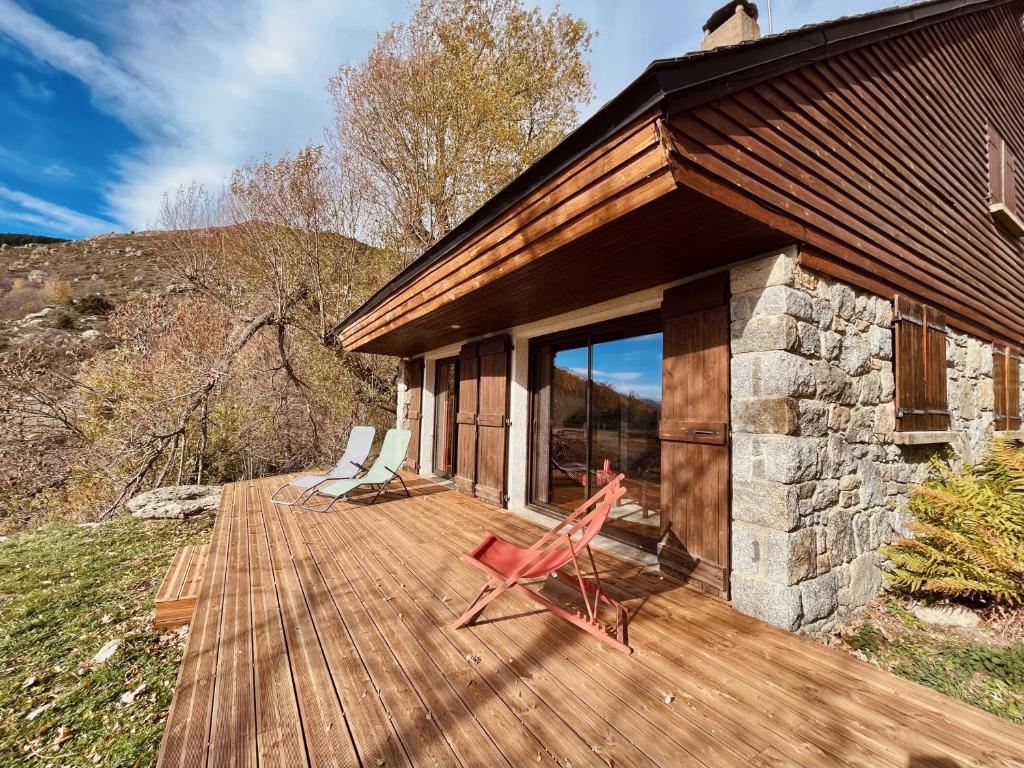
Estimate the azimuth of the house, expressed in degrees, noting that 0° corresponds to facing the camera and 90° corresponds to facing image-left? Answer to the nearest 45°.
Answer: approximately 45°

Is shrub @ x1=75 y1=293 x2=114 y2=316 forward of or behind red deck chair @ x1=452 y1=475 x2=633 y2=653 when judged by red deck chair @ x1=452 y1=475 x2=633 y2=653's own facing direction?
forward

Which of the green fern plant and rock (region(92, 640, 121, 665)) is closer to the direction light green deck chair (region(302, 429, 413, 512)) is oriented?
the rock

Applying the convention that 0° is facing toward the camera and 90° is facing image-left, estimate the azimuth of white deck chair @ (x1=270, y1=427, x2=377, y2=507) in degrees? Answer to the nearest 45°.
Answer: approximately 45°

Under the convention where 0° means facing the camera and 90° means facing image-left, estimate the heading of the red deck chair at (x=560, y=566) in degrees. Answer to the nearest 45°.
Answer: approximately 90°

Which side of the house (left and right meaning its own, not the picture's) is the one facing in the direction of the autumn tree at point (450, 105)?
right

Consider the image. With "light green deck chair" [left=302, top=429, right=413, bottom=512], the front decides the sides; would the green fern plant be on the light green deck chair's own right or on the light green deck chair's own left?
on the light green deck chair's own left

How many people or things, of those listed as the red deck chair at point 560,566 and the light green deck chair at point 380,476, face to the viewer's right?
0

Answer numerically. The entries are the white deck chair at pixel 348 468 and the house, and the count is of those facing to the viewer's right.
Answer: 0

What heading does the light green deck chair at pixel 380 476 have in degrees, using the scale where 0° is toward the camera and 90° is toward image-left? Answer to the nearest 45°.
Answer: approximately 45°

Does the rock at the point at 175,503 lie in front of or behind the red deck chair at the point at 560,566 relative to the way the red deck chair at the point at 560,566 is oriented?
in front
